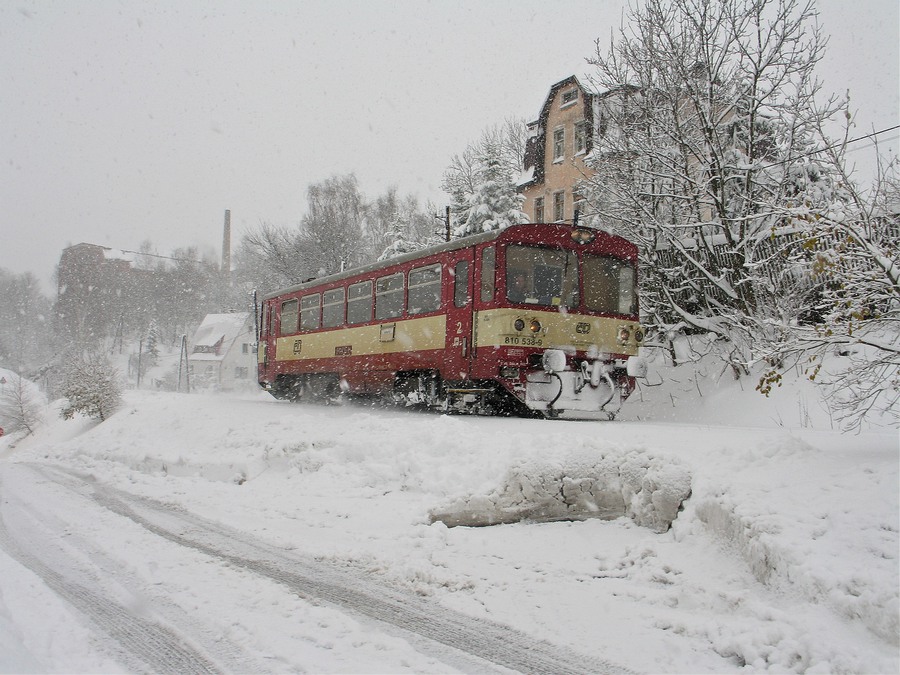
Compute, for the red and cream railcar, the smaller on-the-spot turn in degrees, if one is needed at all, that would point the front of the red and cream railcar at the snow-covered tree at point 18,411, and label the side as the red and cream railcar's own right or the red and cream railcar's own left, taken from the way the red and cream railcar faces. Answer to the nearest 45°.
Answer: approximately 180°

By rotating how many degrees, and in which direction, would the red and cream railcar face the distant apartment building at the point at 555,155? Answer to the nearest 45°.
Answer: approximately 135° to its left

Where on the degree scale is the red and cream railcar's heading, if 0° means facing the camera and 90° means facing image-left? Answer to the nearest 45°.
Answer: approximately 315°

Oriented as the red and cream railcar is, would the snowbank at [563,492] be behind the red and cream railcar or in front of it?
in front

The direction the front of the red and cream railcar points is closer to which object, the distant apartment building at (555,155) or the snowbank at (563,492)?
the snowbank

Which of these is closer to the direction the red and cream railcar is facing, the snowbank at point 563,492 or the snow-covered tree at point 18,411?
the snowbank

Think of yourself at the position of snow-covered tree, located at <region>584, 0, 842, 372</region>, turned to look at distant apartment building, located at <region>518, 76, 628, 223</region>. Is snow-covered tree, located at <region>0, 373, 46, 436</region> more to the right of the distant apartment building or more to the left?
left

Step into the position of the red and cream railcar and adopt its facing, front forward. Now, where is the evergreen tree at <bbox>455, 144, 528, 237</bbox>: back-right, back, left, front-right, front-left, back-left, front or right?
back-left

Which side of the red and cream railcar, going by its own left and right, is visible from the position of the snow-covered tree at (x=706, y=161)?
left

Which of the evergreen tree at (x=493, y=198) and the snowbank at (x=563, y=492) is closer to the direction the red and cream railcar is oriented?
the snowbank

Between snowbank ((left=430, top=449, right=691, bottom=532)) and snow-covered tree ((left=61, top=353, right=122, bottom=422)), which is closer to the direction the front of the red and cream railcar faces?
the snowbank

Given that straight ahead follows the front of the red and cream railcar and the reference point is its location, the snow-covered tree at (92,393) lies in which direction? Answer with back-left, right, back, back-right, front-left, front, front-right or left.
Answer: back

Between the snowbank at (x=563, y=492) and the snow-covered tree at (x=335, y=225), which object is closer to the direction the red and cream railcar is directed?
the snowbank
